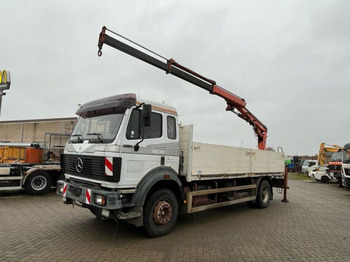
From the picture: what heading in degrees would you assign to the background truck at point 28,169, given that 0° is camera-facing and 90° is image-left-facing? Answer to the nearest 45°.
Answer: approximately 90°

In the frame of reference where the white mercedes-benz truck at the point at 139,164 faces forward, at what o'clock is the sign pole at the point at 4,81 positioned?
The sign pole is roughly at 3 o'clock from the white mercedes-benz truck.

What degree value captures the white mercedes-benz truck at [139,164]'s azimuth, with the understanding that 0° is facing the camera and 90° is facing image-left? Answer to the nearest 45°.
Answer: approximately 45°

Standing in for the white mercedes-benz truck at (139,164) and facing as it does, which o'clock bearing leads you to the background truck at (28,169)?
The background truck is roughly at 3 o'clock from the white mercedes-benz truck.
